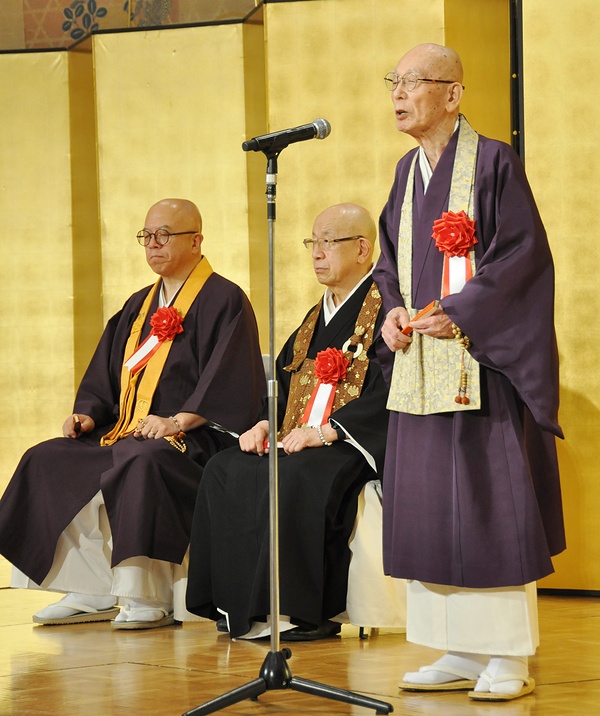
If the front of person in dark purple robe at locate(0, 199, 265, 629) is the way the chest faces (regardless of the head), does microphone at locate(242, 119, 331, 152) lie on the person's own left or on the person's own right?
on the person's own left

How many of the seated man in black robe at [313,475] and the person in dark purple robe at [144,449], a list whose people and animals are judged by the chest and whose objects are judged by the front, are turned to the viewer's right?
0

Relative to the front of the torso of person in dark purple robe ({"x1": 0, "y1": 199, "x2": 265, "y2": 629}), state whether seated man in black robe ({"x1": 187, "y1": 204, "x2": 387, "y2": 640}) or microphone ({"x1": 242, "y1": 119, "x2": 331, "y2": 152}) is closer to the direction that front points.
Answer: the microphone

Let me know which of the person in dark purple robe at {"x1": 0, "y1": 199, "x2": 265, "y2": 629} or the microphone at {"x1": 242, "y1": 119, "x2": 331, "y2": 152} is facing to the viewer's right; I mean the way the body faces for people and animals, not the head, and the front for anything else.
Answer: the microphone

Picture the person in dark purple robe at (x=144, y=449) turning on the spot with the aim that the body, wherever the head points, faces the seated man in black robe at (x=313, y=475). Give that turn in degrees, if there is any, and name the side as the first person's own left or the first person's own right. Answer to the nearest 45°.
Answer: approximately 90° to the first person's own left

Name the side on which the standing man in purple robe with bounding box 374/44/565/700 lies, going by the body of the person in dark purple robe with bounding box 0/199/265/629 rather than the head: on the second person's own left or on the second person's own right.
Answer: on the second person's own left

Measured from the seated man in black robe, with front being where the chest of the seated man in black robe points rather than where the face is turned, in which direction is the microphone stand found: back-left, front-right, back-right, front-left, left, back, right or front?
front-left

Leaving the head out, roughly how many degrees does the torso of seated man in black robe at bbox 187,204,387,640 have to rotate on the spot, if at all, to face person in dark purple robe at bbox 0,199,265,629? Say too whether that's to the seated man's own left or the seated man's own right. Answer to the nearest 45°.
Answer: approximately 90° to the seated man's own right

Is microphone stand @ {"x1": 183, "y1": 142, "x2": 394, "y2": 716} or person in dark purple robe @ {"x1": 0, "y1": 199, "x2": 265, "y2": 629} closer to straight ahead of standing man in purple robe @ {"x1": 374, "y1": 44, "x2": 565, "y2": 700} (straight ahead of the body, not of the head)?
the microphone stand

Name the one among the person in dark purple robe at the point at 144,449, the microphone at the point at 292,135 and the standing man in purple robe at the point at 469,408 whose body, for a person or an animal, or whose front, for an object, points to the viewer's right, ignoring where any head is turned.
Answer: the microphone

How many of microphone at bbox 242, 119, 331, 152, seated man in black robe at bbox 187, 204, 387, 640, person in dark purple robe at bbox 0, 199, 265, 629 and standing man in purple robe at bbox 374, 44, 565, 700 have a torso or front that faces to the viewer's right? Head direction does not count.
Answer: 1

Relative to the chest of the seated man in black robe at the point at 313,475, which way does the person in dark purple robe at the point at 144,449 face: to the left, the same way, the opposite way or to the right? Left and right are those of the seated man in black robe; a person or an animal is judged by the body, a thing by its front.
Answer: the same way

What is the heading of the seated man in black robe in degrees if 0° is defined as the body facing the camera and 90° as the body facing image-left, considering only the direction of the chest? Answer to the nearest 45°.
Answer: approximately 45°

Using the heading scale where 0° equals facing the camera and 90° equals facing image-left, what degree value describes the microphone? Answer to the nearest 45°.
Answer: approximately 270°

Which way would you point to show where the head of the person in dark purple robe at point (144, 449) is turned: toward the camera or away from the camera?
toward the camera
